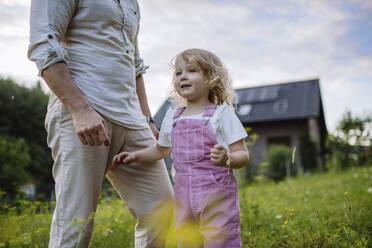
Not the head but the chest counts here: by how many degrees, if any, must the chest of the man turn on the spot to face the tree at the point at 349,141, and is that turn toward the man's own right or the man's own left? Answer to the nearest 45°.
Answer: approximately 90° to the man's own left

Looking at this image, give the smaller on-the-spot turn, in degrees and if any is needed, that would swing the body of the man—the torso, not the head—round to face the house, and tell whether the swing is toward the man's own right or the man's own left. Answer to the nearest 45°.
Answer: approximately 90° to the man's own left

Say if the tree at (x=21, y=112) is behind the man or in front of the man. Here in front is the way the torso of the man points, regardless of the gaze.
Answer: behind

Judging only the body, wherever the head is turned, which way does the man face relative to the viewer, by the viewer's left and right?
facing the viewer and to the right of the viewer

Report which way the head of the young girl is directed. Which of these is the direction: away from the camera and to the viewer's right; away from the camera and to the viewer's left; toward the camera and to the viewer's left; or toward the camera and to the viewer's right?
toward the camera and to the viewer's left

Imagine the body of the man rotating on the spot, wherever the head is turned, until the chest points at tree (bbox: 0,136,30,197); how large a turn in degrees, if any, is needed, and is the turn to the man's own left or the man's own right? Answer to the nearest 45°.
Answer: approximately 135° to the man's own left
